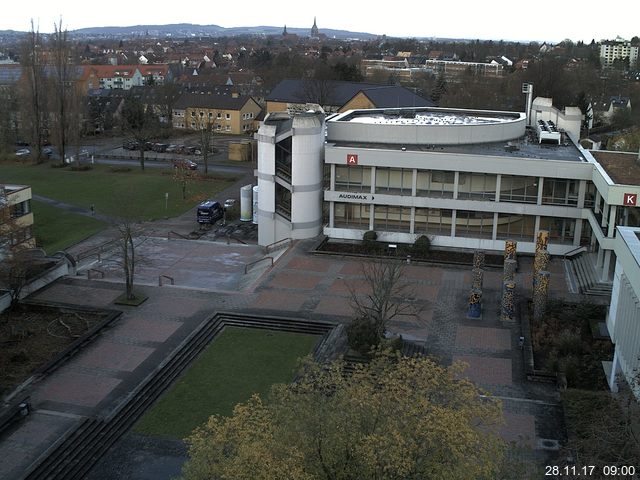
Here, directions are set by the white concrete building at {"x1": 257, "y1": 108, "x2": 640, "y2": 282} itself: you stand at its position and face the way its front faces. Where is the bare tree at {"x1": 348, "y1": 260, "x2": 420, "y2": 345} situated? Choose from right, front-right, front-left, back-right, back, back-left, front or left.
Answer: front

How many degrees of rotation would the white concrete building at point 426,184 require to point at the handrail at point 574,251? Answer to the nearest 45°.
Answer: approximately 90° to its left

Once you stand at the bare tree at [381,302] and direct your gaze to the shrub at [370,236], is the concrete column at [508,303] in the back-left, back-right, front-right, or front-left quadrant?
front-right

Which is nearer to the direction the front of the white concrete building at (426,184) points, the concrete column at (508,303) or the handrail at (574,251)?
the concrete column

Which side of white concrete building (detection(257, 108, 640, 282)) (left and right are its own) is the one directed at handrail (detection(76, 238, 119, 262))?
right

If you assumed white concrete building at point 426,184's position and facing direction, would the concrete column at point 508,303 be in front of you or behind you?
in front

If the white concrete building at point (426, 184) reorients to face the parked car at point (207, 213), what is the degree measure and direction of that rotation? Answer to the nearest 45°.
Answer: approximately 90° to its right

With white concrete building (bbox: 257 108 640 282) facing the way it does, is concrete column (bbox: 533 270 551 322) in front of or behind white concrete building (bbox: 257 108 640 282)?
in front

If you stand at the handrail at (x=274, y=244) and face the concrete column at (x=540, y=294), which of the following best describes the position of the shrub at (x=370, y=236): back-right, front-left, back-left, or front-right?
front-left

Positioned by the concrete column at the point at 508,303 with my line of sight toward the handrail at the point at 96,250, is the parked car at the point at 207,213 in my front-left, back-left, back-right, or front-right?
front-right

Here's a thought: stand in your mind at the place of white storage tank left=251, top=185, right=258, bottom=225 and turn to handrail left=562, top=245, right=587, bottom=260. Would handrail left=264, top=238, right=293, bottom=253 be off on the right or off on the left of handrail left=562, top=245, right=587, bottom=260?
right

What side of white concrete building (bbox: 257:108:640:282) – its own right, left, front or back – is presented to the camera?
front
